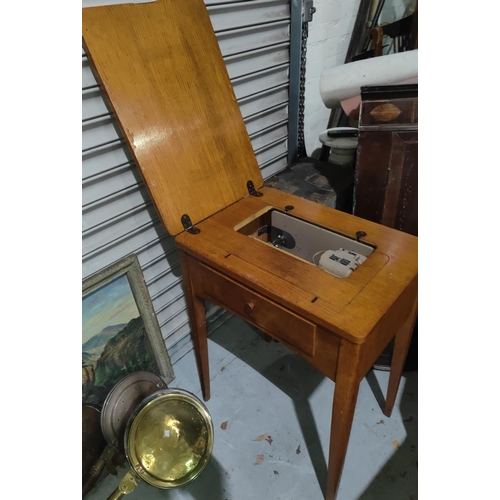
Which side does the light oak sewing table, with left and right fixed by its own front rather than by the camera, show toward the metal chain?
back

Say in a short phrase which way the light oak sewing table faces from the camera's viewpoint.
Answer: facing the viewer and to the left of the viewer

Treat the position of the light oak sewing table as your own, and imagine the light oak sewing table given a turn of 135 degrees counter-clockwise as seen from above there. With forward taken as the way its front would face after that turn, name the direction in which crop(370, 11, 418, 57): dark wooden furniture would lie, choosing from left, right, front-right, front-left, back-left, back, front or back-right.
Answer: front-left

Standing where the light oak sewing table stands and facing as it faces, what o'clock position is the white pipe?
The white pipe is roughly at 6 o'clock from the light oak sewing table.
